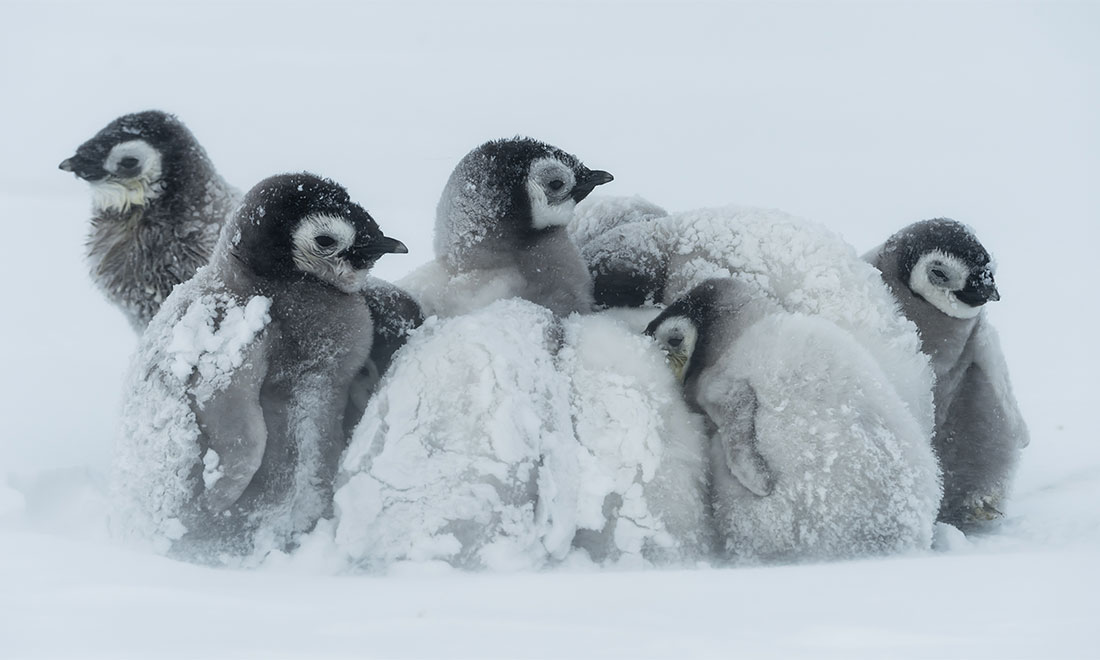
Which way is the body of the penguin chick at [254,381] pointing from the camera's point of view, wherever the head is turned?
to the viewer's right

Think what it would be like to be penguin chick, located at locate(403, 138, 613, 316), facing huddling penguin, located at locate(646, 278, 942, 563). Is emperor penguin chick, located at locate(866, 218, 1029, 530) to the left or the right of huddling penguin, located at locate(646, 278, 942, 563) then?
left

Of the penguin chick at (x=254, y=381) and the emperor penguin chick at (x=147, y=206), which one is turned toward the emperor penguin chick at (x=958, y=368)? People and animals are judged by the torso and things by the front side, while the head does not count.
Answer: the penguin chick

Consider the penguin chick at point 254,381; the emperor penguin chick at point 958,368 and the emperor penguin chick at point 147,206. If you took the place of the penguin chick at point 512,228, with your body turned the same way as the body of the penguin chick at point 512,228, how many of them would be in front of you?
1

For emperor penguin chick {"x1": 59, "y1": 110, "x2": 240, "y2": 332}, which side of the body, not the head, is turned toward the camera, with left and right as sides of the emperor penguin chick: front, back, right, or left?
left

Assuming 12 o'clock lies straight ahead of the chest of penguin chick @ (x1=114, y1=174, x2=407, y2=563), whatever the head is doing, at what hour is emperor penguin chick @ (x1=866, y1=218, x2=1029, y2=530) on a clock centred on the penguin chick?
The emperor penguin chick is roughly at 12 o'clock from the penguin chick.

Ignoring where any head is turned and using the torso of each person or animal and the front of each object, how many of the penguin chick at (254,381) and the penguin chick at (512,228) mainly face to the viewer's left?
0

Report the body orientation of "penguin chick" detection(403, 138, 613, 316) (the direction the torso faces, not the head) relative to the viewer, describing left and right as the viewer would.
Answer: facing to the right of the viewer

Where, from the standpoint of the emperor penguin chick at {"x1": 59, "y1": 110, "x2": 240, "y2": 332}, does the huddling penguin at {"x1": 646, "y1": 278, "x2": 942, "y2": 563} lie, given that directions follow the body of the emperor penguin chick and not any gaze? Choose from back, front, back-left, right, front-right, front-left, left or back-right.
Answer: back-left

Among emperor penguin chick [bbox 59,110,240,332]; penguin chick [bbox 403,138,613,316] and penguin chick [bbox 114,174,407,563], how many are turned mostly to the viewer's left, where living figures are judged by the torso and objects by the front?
1

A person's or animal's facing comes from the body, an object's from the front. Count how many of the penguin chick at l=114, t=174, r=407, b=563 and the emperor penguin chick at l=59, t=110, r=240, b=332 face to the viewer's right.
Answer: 1

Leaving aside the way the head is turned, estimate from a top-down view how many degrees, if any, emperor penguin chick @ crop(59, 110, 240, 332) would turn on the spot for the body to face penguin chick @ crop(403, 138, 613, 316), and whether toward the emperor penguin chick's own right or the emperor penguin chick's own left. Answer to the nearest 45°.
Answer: approximately 135° to the emperor penguin chick's own left

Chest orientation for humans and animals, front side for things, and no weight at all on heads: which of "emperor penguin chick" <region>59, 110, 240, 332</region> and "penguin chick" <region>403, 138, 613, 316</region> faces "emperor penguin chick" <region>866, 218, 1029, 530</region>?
the penguin chick
